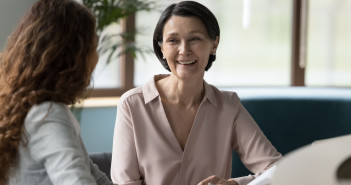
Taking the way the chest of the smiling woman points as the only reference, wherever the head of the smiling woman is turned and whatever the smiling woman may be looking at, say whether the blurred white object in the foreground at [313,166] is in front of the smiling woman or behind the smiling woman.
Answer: in front

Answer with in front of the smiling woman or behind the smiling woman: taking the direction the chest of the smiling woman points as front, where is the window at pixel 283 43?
behind

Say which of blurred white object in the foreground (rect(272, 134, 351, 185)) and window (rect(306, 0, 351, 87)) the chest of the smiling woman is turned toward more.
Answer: the blurred white object in the foreground

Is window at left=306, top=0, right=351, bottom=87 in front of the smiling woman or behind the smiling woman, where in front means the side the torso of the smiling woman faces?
behind

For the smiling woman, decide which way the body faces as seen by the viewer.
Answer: toward the camera

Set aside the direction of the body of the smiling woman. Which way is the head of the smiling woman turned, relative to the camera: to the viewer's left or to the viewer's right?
to the viewer's left
